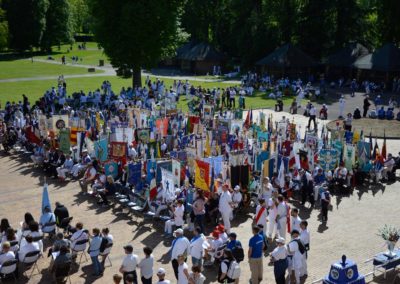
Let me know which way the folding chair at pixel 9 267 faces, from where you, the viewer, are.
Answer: facing away from the viewer and to the right of the viewer

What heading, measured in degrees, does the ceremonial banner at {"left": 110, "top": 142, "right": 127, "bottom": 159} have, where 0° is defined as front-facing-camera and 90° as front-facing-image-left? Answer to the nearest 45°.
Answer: approximately 0°

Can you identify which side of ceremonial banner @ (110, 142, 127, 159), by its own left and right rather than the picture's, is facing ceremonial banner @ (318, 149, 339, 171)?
left

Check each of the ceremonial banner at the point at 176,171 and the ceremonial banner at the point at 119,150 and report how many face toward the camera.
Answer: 2

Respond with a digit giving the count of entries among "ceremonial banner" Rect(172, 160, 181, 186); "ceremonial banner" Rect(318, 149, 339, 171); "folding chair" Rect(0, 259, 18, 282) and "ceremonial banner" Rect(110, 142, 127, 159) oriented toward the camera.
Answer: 3

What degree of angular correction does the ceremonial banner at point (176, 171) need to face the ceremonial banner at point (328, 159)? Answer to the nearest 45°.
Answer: approximately 135° to its left

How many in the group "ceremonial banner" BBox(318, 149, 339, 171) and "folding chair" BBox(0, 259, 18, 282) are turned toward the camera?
1
